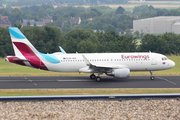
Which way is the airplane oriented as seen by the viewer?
to the viewer's right
